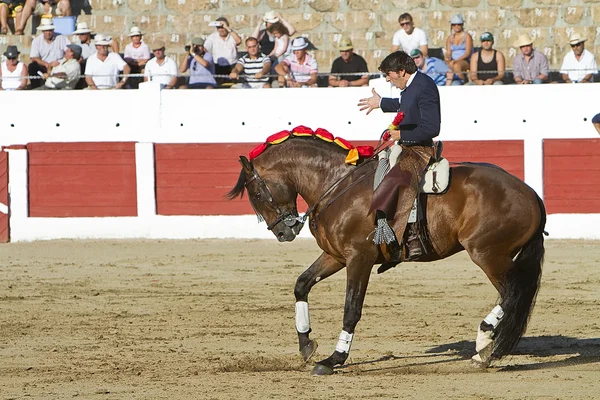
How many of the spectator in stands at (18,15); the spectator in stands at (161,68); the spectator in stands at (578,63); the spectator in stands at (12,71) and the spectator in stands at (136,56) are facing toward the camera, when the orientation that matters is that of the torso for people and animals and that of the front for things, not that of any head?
5

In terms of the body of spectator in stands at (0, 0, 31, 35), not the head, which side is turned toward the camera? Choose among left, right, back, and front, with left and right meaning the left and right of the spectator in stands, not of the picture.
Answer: front

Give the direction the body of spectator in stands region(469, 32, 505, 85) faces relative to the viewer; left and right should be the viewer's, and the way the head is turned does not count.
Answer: facing the viewer

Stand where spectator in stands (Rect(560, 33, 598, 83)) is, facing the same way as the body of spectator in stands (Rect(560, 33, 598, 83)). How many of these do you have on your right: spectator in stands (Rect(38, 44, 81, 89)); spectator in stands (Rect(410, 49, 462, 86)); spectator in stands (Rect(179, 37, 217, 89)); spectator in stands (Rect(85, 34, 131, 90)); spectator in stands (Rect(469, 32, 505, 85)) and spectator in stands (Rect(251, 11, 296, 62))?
6

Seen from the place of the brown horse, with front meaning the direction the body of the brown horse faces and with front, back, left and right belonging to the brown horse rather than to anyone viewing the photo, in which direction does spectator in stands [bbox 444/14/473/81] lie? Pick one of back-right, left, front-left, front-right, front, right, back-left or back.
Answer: right

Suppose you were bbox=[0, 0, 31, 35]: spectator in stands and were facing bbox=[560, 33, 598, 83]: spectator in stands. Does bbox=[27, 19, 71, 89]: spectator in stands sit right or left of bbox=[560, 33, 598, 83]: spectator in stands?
right

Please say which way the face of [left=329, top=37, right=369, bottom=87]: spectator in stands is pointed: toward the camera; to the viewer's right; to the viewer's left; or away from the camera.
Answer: toward the camera

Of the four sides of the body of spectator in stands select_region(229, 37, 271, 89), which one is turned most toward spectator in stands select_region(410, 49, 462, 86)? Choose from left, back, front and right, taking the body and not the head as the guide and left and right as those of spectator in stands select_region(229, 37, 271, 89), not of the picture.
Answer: left

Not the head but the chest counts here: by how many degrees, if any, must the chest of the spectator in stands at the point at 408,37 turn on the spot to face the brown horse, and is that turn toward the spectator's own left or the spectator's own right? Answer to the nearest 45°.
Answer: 0° — they already face it

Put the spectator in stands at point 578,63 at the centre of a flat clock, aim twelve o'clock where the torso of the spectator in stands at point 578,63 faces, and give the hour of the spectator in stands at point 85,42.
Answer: the spectator in stands at point 85,42 is roughly at 3 o'clock from the spectator in stands at point 578,63.

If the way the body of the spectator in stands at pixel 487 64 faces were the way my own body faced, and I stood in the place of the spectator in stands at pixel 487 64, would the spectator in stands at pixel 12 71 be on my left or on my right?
on my right

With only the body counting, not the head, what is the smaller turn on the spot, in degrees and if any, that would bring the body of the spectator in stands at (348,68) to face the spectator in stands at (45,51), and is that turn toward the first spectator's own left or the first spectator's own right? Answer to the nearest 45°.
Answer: approximately 90° to the first spectator's own right

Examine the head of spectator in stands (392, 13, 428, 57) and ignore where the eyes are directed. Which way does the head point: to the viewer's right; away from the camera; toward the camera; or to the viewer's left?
toward the camera

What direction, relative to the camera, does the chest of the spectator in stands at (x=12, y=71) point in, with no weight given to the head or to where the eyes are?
toward the camera

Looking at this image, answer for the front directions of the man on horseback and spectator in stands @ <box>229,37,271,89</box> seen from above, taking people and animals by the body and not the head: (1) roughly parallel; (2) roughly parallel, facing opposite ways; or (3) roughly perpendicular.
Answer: roughly perpendicular
